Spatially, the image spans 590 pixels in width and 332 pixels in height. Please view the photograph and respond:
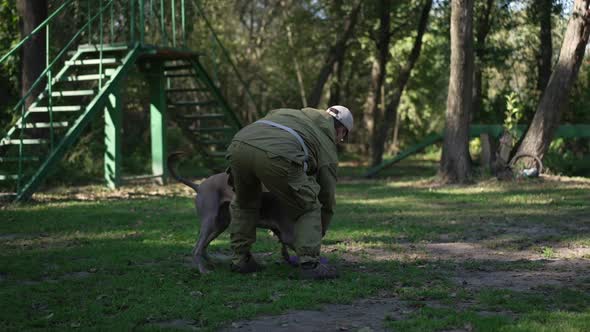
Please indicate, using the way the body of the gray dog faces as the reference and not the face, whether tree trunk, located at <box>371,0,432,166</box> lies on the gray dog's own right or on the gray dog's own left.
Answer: on the gray dog's own left

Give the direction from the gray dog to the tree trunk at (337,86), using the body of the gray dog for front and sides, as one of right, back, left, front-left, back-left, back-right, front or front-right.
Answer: left

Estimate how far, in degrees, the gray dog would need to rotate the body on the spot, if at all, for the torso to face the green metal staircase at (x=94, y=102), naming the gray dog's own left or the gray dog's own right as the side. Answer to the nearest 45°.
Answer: approximately 90° to the gray dog's own left

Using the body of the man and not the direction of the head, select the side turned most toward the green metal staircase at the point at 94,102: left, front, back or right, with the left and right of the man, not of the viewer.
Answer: left

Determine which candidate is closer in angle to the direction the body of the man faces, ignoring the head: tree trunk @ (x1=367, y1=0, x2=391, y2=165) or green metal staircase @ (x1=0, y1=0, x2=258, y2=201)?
the tree trunk

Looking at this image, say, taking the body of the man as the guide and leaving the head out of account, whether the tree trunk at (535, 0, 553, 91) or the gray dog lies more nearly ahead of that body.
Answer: the tree trunk

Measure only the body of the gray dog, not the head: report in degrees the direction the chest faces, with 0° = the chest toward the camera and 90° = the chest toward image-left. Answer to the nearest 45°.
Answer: approximately 270°

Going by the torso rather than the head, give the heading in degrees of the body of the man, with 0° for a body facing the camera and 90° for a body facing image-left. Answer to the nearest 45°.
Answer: approximately 225°

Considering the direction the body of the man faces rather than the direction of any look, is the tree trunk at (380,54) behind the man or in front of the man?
in front
